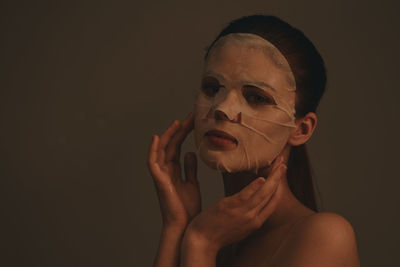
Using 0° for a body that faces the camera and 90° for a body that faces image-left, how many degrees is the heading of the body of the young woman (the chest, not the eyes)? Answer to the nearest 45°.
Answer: approximately 45°

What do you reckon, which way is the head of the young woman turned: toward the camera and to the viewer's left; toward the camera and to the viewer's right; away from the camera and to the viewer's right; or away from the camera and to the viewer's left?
toward the camera and to the viewer's left
